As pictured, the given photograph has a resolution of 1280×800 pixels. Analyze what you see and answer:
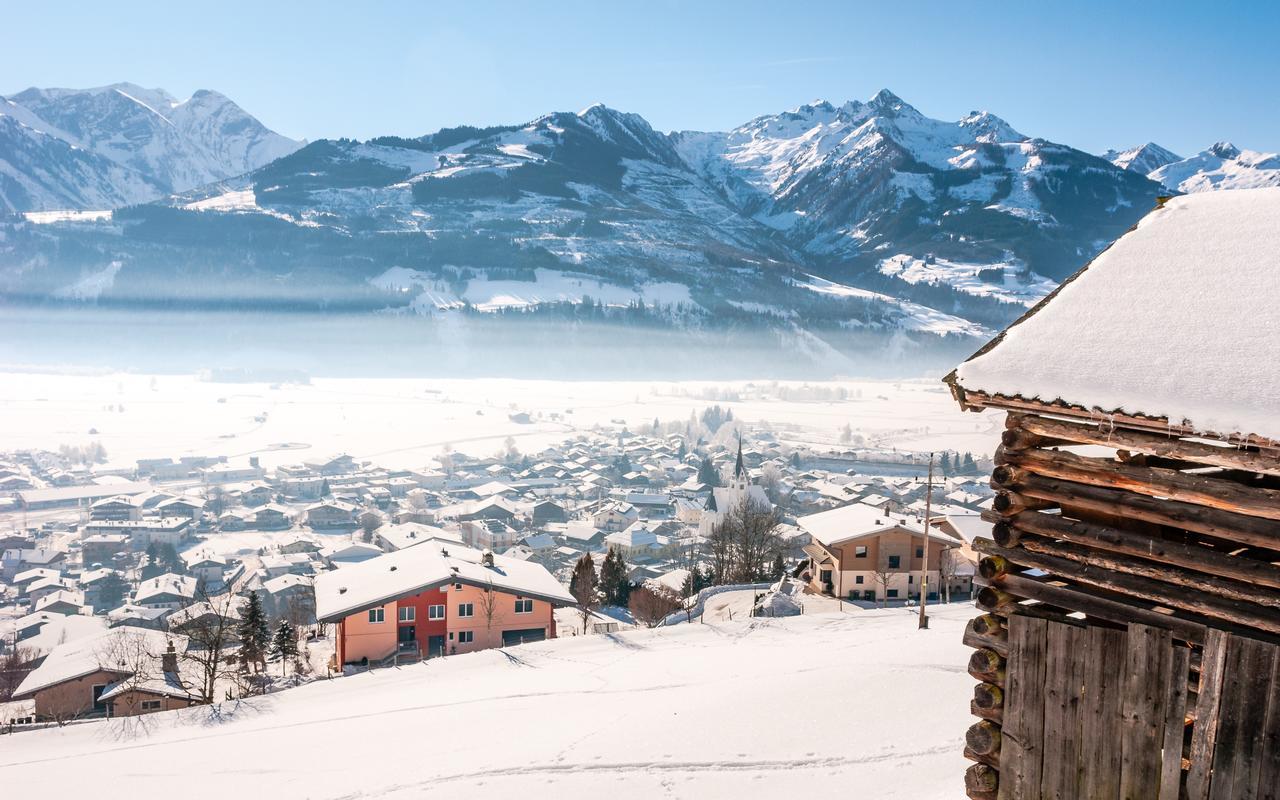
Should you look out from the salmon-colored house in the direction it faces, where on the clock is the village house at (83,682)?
The village house is roughly at 3 o'clock from the salmon-colored house.

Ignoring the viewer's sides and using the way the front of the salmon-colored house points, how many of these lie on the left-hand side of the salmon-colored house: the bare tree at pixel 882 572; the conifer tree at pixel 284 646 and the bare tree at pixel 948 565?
2

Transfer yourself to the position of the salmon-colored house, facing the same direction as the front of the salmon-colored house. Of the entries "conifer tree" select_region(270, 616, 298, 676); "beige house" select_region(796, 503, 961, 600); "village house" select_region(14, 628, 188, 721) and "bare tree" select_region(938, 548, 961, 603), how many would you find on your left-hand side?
2

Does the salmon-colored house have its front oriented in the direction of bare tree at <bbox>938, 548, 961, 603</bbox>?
no

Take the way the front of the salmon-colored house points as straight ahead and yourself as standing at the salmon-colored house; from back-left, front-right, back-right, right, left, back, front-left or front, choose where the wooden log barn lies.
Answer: front

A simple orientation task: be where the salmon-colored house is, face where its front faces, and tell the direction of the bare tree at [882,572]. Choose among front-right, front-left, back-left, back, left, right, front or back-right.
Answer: left

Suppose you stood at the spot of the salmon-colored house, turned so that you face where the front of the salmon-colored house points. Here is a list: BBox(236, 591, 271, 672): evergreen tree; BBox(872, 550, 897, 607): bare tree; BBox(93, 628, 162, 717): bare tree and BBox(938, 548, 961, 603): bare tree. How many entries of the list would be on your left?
2

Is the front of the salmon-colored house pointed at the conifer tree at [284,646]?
no

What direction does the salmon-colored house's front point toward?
toward the camera

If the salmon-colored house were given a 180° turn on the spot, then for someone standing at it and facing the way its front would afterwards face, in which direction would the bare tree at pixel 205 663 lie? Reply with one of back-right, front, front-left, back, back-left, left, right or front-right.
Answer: left

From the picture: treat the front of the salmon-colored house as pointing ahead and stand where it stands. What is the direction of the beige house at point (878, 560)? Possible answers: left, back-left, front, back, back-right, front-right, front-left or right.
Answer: left

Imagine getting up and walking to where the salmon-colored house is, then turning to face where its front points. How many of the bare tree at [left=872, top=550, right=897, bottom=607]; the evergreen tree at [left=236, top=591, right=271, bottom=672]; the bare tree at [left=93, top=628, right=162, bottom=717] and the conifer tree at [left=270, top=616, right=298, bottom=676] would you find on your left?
1

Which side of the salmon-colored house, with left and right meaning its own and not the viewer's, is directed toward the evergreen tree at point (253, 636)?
right

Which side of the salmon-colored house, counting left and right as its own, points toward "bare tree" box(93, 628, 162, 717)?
right
